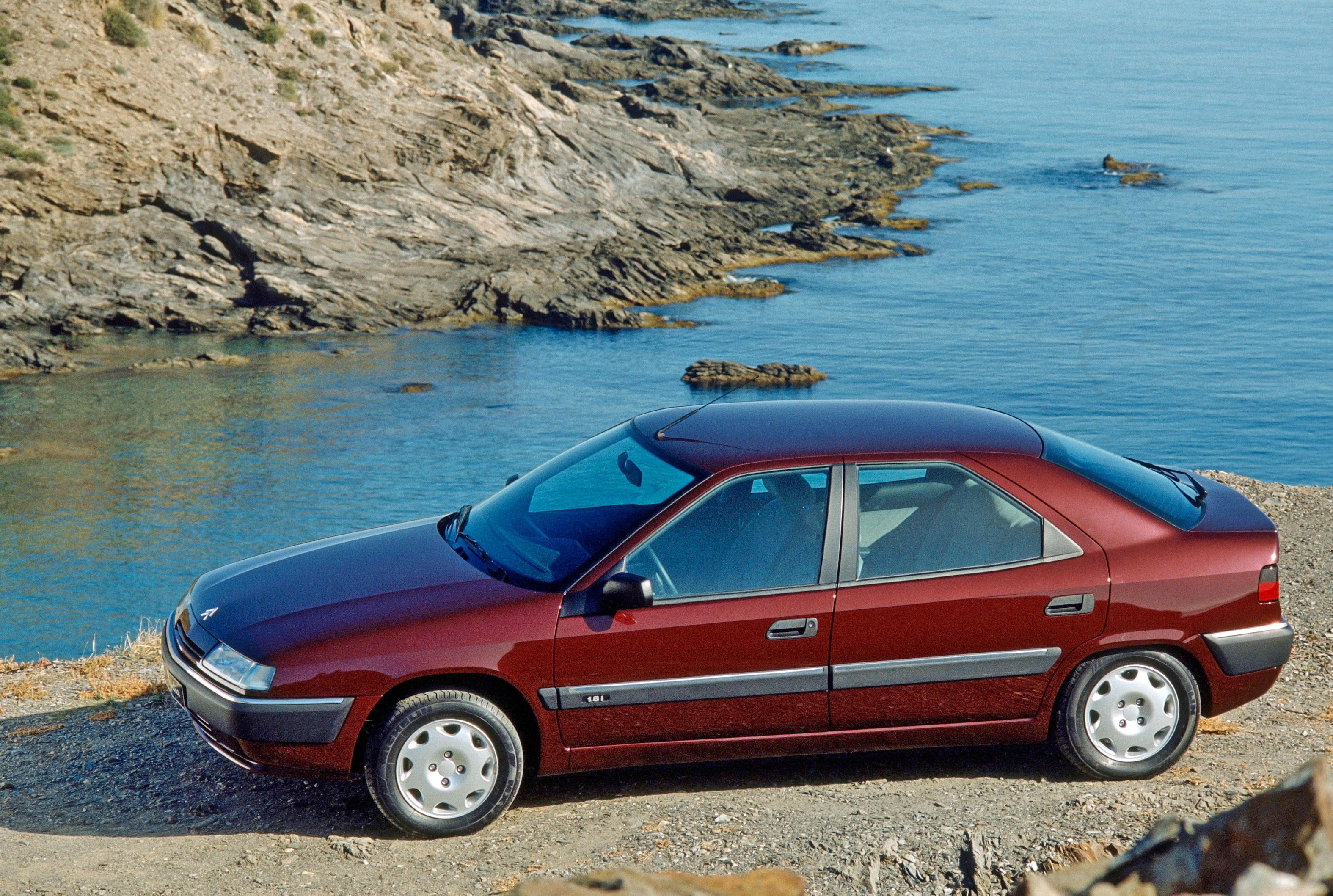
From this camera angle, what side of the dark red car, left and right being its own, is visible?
left

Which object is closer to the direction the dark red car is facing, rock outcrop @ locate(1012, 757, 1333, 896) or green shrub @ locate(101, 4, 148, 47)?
the green shrub

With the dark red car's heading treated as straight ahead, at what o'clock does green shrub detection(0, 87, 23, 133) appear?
The green shrub is roughly at 2 o'clock from the dark red car.

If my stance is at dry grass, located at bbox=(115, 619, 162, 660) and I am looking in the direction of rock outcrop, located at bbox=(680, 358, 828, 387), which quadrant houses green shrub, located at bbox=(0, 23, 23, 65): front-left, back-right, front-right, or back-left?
front-left

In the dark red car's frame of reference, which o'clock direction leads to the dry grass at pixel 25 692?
The dry grass is roughly at 1 o'clock from the dark red car.

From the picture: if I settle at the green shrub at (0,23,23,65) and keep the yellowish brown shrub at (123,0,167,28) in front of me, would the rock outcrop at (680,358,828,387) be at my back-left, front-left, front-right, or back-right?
front-right

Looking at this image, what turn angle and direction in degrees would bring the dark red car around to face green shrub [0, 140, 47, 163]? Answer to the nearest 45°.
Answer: approximately 45° to its right

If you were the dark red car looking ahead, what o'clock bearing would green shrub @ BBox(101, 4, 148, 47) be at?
The green shrub is roughly at 2 o'clock from the dark red car.

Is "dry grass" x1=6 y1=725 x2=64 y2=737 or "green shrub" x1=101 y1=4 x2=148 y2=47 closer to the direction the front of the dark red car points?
the dry grass

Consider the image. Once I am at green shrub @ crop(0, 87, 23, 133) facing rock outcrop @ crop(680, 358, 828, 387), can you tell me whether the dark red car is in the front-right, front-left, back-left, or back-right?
front-right
